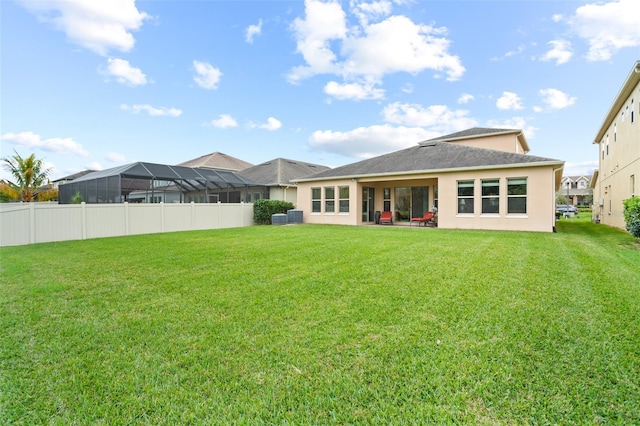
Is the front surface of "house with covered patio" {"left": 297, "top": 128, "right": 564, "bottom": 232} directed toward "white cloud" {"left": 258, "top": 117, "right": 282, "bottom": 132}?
no

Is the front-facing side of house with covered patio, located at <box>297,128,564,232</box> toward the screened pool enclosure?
no

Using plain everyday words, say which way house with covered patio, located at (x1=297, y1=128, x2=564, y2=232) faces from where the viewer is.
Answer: facing away from the viewer

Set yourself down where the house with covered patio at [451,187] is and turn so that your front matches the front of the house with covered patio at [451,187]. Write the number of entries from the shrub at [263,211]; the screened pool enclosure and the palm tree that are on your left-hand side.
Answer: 3

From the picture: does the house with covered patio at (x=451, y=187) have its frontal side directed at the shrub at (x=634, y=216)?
no

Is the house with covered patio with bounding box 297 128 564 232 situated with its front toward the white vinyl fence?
no
